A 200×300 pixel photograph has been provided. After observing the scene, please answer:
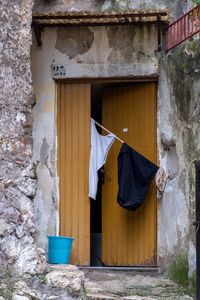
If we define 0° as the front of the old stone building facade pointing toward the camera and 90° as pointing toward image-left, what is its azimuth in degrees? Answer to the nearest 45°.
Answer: approximately 0°

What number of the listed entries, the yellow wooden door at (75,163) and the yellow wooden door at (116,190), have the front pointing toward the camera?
2

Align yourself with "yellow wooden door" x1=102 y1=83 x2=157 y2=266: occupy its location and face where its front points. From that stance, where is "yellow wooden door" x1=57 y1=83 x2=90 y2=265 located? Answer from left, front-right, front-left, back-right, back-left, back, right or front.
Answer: right

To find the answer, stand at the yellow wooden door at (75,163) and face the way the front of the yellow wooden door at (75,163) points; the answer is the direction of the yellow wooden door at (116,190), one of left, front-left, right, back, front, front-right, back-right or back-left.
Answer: left

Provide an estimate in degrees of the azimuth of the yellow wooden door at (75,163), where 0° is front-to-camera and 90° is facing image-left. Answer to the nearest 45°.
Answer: approximately 0°

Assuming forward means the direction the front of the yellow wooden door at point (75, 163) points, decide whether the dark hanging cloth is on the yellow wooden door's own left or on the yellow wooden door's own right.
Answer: on the yellow wooden door's own left
